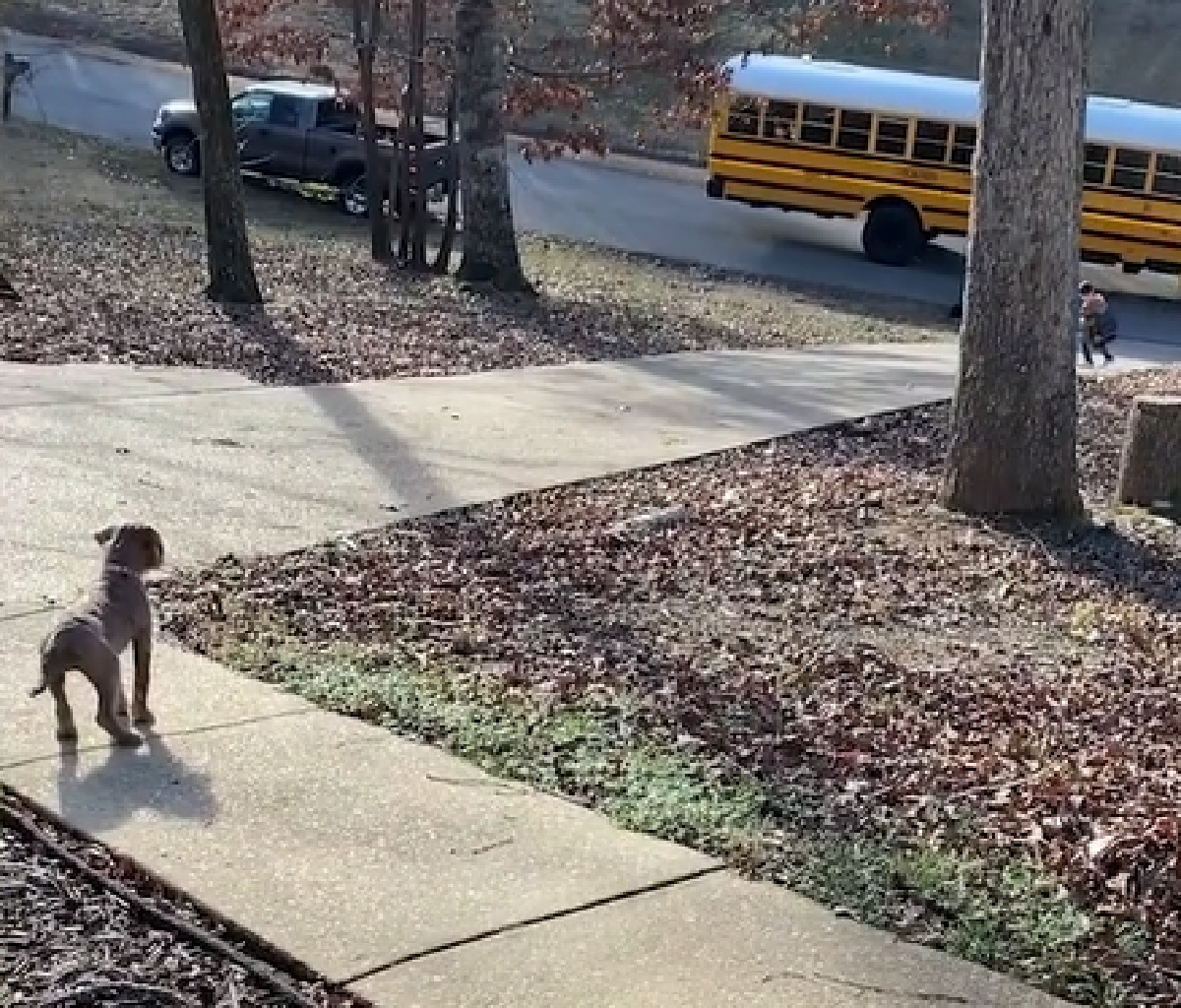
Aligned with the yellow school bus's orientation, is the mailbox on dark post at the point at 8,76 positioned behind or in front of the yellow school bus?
behind

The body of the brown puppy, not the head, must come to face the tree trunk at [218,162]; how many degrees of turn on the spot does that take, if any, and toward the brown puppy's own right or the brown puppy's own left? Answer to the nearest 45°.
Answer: approximately 45° to the brown puppy's own left

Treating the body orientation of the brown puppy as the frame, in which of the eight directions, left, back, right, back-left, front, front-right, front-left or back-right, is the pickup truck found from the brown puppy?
front-left

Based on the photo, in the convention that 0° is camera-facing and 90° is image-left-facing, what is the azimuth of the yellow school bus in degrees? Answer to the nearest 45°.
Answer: approximately 270°

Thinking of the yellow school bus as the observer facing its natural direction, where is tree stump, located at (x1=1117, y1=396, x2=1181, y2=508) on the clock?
The tree stump is roughly at 3 o'clock from the yellow school bus.

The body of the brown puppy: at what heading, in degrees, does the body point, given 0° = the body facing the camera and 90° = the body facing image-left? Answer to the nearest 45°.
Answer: approximately 225°
